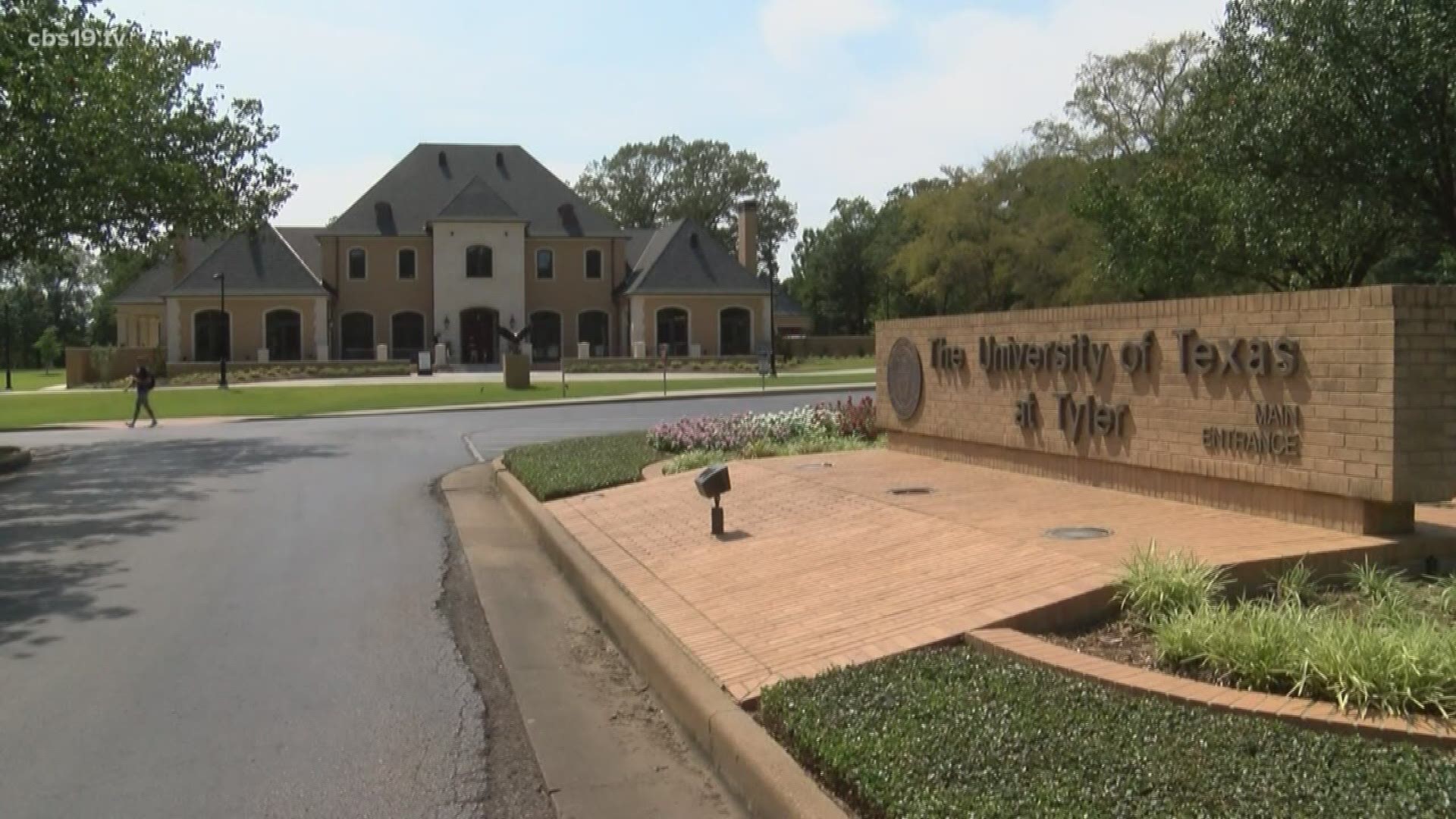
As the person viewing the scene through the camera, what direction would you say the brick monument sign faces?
facing the viewer and to the left of the viewer

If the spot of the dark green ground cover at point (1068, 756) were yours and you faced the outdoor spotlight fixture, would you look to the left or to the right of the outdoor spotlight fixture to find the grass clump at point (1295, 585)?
right

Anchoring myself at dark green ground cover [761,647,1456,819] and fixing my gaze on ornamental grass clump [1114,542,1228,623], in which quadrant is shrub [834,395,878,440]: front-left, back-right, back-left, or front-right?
front-left

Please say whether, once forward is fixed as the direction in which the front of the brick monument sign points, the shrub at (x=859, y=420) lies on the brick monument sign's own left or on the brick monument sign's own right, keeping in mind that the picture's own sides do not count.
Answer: on the brick monument sign's own right

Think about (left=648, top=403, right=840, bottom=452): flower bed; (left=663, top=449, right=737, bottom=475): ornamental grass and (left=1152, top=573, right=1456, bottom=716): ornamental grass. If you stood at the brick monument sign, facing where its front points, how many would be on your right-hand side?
2

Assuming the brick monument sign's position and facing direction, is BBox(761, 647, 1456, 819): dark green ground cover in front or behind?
in front

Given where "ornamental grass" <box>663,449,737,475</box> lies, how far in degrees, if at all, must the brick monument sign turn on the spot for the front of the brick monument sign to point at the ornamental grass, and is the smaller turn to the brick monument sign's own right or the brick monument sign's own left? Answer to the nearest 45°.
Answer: approximately 90° to the brick monument sign's own right

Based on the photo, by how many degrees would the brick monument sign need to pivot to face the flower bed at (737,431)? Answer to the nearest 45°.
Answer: approximately 90° to its right

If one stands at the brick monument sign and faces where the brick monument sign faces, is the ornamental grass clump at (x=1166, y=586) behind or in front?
in front

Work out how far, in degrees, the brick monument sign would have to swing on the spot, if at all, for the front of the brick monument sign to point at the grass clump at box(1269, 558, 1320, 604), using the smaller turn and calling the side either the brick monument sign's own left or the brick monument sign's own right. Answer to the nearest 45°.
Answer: approximately 45° to the brick monument sign's own left

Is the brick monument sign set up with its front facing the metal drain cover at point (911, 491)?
no

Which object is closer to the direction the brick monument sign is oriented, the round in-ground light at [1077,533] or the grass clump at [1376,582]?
the round in-ground light

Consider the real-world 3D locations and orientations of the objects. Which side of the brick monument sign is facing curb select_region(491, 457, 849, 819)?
front
